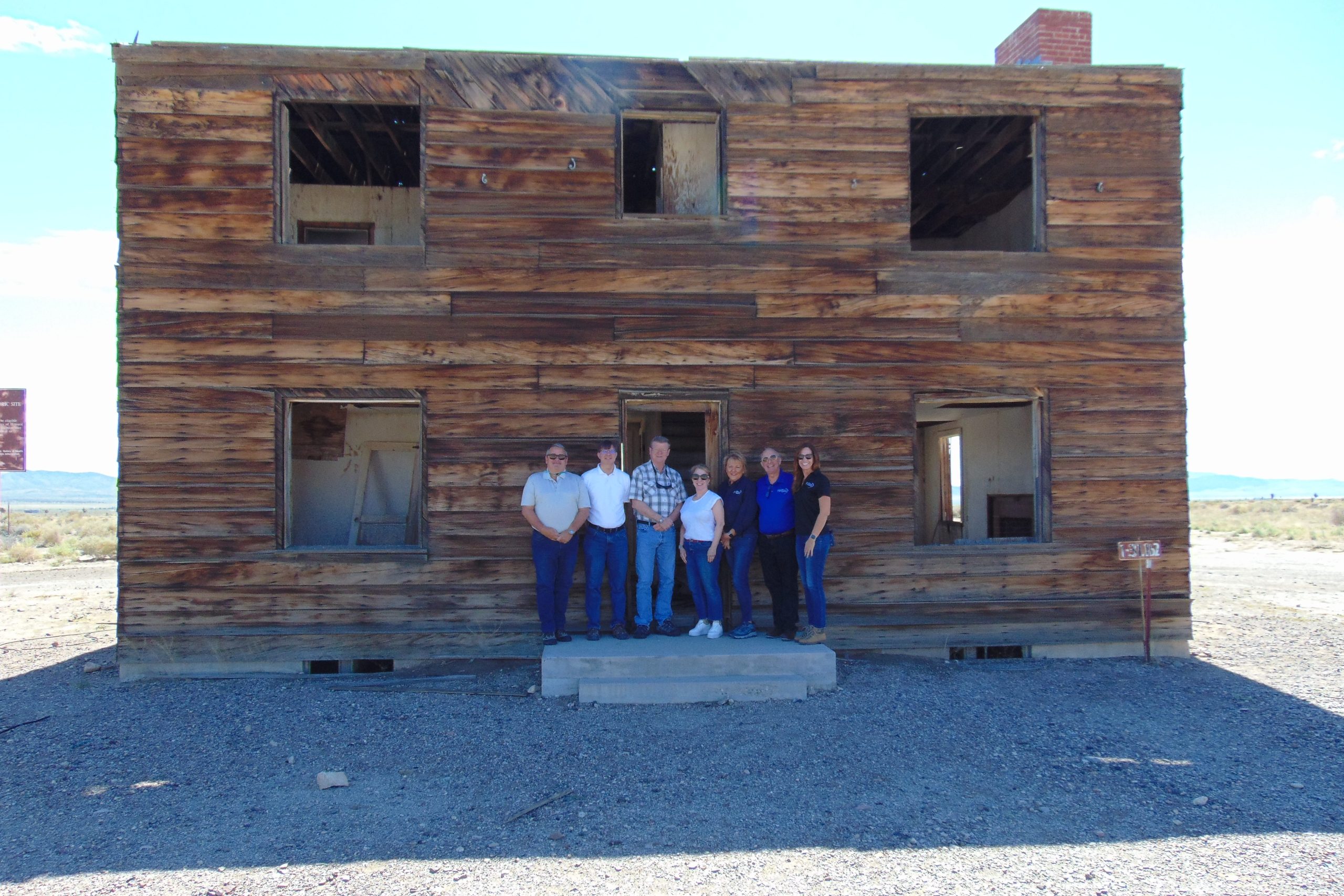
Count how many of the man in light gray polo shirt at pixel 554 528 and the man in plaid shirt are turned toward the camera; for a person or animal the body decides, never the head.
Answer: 2

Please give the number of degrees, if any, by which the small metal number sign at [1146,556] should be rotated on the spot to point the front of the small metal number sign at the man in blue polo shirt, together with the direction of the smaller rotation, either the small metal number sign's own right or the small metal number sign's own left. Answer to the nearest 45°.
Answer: approximately 45° to the small metal number sign's own right

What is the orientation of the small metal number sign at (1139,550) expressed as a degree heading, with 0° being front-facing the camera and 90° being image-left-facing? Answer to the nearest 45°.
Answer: approximately 0°

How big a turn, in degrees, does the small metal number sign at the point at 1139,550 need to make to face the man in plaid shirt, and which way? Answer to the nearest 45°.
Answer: approximately 45° to its right

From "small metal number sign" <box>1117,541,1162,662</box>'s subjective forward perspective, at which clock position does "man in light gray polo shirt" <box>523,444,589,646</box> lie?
The man in light gray polo shirt is roughly at 2 o'clock from the small metal number sign.

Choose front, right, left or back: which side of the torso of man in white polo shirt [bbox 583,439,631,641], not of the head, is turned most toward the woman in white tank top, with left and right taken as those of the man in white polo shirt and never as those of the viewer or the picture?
left
